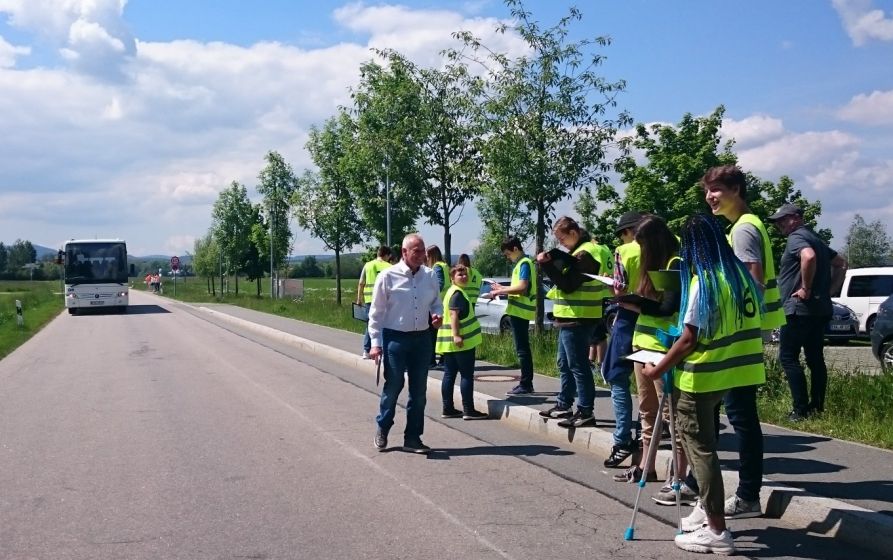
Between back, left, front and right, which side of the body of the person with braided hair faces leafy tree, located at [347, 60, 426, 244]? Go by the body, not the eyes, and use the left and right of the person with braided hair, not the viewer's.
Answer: front

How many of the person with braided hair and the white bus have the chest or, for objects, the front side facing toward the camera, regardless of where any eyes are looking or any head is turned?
1

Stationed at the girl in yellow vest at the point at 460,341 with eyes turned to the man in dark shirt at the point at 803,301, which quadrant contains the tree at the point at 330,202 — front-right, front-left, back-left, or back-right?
back-left

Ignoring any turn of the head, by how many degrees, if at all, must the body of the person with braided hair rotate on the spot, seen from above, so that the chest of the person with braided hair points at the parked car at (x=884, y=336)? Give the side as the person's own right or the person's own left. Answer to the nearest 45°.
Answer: approximately 45° to the person's own right

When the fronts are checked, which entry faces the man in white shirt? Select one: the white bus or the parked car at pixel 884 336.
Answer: the white bus

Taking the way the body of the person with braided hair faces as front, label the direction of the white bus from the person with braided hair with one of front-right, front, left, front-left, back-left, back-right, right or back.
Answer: front

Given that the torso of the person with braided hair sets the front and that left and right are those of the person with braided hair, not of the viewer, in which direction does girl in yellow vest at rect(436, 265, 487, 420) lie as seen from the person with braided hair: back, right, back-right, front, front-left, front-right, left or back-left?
front

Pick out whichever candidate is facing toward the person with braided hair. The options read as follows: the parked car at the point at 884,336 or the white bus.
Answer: the white bus

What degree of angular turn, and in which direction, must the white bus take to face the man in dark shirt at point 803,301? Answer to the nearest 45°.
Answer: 0° — it already faces them

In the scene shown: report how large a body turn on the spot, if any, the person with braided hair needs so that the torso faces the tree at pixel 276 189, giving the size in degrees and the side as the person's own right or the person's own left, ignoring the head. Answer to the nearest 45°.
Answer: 0° — they already face it

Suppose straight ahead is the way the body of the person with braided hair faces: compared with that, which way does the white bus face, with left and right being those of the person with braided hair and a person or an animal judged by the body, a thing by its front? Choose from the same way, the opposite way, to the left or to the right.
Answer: the opposite way

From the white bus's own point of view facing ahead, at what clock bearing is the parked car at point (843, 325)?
The parked car is roughly at 11 o'clock from the white bus.

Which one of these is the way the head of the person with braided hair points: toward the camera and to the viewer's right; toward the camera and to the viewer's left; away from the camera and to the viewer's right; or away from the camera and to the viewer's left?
away from the camera and to the viewer's left

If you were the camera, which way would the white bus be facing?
facing the viewer

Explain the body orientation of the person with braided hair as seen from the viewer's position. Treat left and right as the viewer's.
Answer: facing away from the viewer and to the left of the viewer
